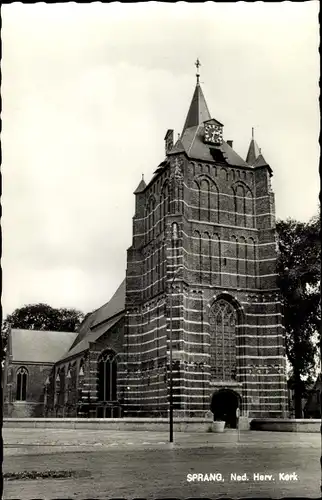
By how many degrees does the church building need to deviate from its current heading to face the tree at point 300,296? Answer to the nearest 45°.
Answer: approximately 45° to its left

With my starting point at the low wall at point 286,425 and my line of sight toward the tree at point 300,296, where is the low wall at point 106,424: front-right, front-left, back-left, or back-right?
back-left

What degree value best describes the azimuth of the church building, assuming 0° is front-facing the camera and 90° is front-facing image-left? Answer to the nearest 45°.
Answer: approximately 315°
